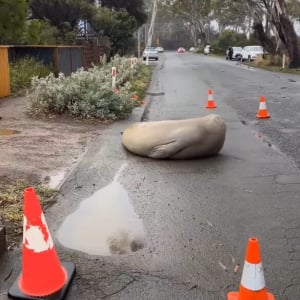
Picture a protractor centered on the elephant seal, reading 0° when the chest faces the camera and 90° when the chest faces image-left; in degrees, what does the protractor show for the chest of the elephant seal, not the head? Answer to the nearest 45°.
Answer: approximately 270°

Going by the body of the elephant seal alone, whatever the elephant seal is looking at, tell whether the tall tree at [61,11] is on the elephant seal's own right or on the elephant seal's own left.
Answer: on the elephant seal's own left

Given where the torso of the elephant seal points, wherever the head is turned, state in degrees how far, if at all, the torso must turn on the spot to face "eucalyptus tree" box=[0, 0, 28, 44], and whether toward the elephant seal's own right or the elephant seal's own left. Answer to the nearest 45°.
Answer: approximately 135° to the elephant seal's own left
